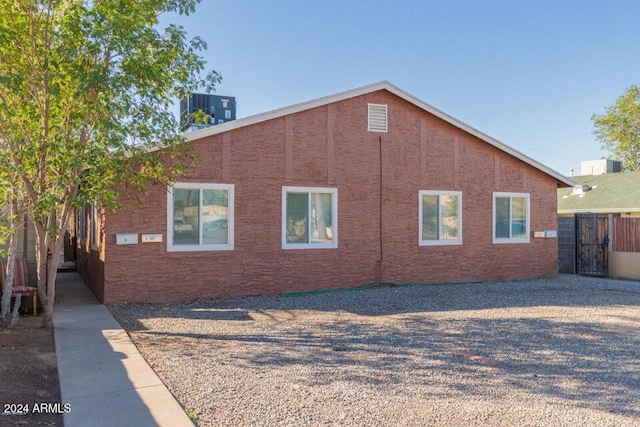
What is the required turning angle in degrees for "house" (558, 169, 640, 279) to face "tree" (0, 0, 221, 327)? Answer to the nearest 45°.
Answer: approximately 45° to its right

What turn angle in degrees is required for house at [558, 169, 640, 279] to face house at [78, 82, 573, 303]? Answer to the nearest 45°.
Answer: approximately 45° to its right

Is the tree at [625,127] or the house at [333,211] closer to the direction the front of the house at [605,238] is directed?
the house

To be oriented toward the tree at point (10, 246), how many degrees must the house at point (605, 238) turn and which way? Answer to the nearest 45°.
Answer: approximately 45° to its right

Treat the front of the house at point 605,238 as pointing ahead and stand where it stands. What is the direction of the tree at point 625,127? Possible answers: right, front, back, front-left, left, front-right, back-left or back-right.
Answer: back

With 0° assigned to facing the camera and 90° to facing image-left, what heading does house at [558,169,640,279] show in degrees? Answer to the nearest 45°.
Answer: approximately 0°
